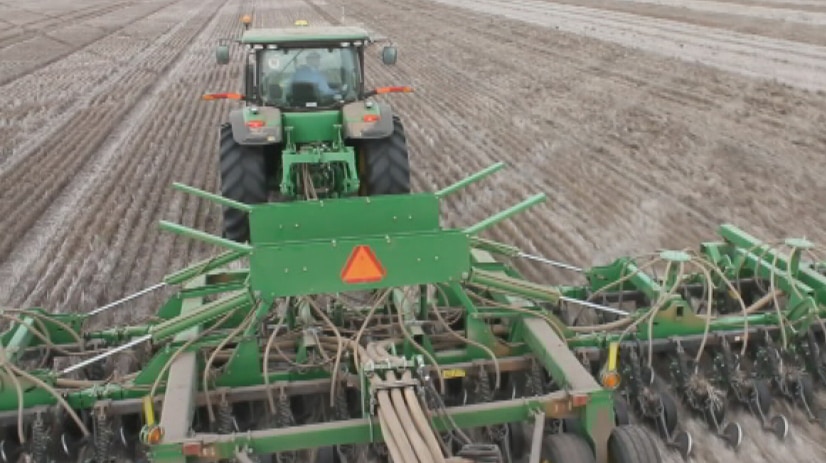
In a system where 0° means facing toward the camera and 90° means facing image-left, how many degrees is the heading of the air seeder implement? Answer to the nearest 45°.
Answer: approximately 180°

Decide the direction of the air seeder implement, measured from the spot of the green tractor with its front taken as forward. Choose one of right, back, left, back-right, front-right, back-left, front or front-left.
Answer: back

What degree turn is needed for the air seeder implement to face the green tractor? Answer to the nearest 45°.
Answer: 0° — it already faces it

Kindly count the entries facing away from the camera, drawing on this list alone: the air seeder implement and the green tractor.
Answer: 2

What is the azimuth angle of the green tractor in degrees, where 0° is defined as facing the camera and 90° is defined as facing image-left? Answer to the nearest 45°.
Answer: approximately 180°

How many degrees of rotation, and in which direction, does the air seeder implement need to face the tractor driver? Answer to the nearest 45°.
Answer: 0° — it already faces them
